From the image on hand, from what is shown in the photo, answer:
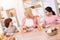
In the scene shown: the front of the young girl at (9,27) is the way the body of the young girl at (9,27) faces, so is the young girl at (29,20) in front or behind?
in front

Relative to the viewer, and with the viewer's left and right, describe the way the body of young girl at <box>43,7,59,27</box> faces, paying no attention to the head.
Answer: facing the viewer and to the left of the viewer

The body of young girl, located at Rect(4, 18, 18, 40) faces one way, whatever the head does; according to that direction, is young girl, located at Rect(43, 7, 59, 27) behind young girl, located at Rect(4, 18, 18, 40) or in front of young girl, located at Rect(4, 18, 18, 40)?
in front

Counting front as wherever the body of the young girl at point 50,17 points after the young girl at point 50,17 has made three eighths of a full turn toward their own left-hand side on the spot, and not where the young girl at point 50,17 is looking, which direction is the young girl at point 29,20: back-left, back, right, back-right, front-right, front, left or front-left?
back

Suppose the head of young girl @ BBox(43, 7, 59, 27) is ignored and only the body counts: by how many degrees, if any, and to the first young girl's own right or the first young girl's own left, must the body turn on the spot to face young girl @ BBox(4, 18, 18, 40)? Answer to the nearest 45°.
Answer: approximately 45° to the first young girl's own right
